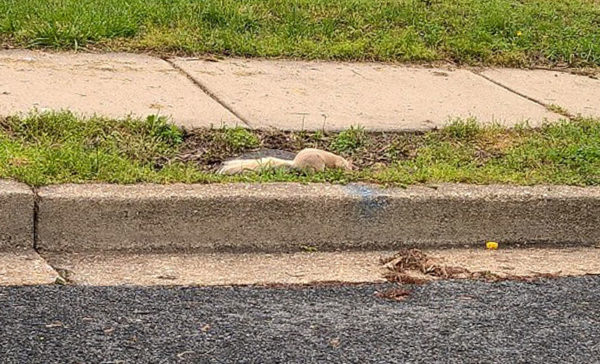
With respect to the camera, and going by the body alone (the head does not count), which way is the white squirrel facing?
to the viewer's right

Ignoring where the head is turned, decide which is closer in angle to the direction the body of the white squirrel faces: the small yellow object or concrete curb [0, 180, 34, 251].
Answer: the small yellow object

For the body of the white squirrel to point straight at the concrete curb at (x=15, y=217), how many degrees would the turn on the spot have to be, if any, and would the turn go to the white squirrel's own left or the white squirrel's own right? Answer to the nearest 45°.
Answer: approximately 135° to the white squirrel's own right

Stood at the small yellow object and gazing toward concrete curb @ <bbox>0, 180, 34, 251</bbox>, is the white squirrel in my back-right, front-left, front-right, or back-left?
front-right

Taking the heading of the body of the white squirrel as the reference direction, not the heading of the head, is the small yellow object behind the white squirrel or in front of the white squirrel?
in front
